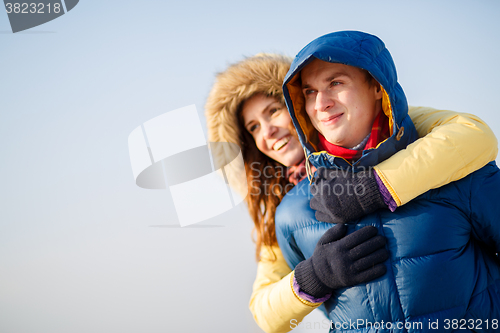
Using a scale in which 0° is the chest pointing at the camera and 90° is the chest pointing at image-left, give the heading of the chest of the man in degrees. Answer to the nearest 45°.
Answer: approximately 45°
